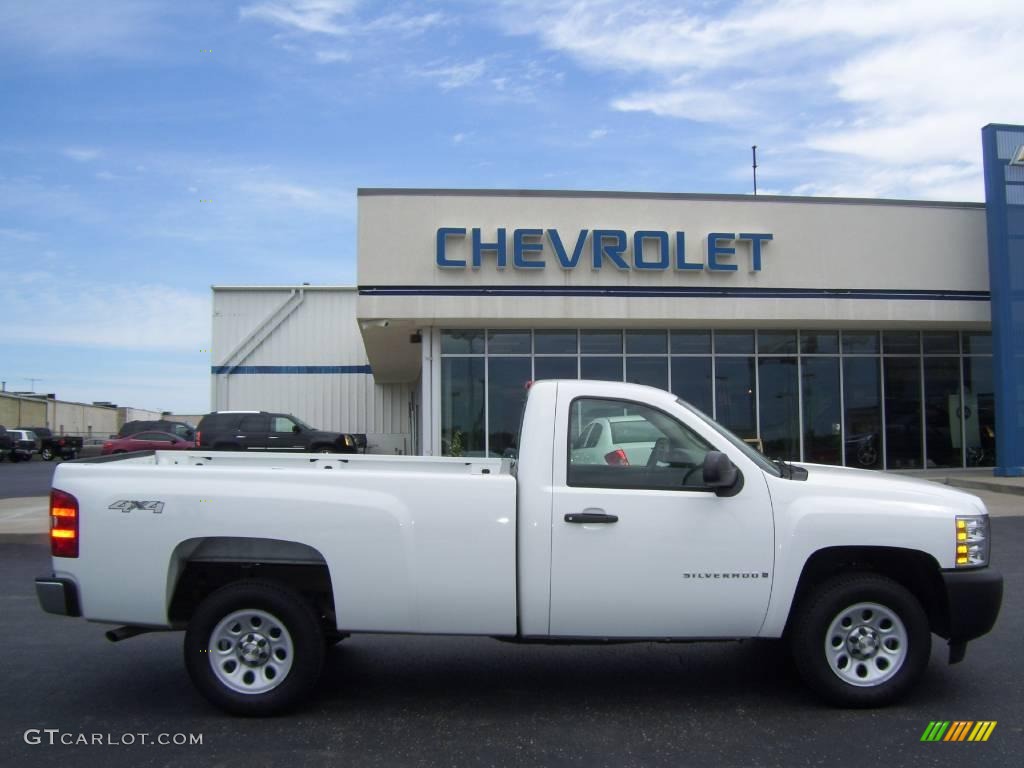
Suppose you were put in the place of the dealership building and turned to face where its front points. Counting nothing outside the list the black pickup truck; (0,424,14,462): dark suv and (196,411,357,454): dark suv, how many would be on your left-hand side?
0

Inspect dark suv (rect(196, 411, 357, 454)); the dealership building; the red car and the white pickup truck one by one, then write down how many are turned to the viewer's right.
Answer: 3

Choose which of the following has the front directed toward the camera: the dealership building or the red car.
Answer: the dealership building

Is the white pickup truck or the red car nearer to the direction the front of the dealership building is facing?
the white pickup truck

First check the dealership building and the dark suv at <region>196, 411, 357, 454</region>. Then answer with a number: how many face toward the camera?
1

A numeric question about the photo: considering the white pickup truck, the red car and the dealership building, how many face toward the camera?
1

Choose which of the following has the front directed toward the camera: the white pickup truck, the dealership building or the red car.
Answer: the dealership building

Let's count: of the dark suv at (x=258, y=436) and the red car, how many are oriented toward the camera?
0

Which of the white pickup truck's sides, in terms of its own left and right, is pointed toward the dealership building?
left

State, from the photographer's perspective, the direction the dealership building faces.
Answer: facing the viewer

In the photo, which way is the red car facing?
to the viewer's right

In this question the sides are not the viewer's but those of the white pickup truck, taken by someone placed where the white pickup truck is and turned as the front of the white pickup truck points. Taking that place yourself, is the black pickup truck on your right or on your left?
on your left

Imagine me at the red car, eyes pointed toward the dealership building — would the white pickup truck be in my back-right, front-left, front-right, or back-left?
front-right

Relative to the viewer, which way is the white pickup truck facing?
to the viewer's right

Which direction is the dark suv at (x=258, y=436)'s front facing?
to the viewer's right

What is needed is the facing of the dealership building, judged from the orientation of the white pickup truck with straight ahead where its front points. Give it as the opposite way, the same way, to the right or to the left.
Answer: to the right

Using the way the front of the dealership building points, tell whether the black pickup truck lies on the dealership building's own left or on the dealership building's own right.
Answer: on the dealership building's own right

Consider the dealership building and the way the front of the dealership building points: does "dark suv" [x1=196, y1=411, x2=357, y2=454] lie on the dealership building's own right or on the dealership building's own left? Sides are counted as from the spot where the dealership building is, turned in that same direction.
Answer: on the dealership building's own right
